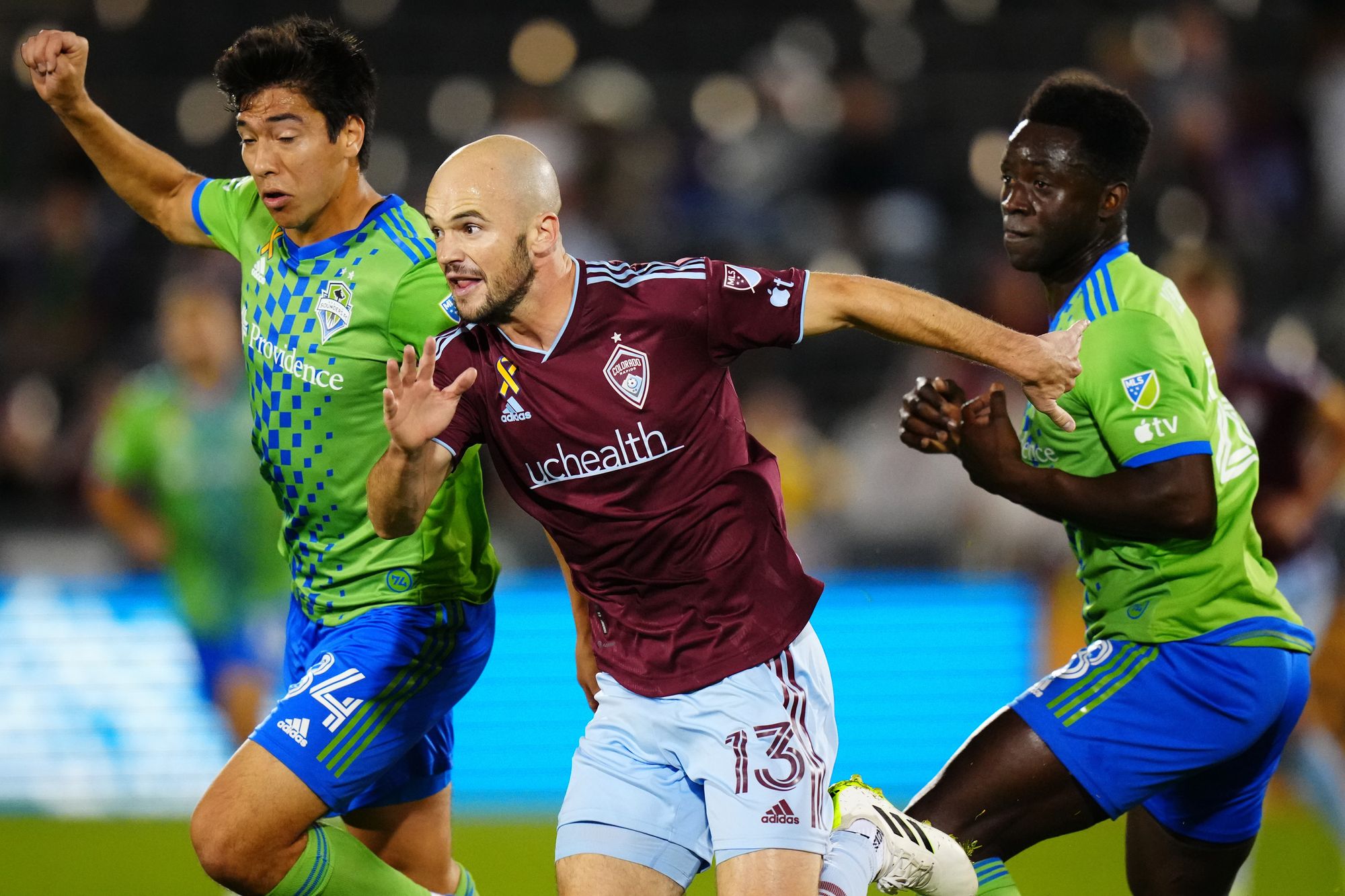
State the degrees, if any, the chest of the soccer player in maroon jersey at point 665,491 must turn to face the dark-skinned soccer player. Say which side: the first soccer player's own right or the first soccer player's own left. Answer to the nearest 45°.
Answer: approximately 135° to the first soccer player's own left

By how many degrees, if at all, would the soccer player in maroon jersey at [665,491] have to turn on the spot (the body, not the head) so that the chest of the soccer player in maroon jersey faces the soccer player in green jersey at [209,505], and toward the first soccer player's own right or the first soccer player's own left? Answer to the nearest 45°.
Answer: approximately 90° to the first soccer player's own right

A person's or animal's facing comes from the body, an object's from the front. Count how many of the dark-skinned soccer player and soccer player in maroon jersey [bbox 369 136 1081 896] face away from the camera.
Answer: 0

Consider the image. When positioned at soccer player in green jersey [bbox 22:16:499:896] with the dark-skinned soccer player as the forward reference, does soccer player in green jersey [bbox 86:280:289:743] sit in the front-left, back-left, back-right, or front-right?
back-left

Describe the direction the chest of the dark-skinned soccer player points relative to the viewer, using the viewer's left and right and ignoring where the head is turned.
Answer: facing to the left of the viewer

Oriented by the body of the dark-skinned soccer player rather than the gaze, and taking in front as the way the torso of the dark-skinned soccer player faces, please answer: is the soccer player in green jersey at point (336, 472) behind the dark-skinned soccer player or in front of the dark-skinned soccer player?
in front

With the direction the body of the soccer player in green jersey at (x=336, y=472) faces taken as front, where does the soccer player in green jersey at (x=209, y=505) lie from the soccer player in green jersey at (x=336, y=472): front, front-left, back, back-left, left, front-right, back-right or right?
back-right

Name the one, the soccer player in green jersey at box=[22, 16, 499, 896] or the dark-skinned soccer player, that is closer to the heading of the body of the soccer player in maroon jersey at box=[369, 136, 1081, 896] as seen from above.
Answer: the soccer player in green jersey

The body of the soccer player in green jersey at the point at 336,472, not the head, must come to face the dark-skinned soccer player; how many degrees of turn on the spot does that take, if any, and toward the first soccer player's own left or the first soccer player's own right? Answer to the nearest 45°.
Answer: approximately 135° to the first soccer player's own left
